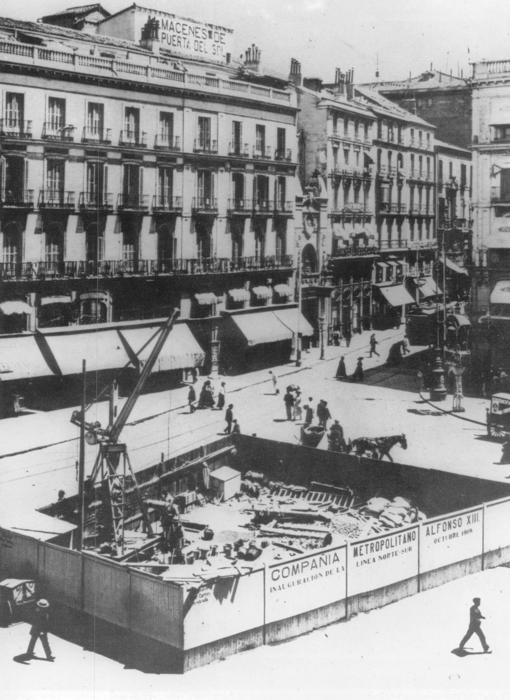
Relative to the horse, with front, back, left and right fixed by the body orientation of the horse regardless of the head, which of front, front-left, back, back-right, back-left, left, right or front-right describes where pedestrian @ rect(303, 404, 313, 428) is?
back-left

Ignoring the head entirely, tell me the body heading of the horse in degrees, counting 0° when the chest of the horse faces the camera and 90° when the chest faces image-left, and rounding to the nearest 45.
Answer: approximately 270°

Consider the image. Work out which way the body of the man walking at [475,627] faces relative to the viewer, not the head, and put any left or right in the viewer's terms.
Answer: facing to the right of the viewer

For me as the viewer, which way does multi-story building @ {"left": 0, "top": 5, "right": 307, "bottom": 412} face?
facing the viewer and to the right of the viewer

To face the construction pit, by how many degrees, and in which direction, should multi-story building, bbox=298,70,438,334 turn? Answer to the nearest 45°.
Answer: approximately 45° to its right

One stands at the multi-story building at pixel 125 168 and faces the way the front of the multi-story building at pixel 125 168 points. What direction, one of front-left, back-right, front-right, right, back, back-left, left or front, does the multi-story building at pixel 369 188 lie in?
left

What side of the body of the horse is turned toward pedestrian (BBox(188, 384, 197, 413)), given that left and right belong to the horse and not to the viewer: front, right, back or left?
back

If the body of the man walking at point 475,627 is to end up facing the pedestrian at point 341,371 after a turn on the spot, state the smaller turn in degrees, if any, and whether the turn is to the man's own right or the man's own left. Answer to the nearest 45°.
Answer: approximately 90° to the man's own left

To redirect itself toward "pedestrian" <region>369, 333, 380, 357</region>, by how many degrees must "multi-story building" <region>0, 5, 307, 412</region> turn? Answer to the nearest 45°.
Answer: approximately 90° to its left
